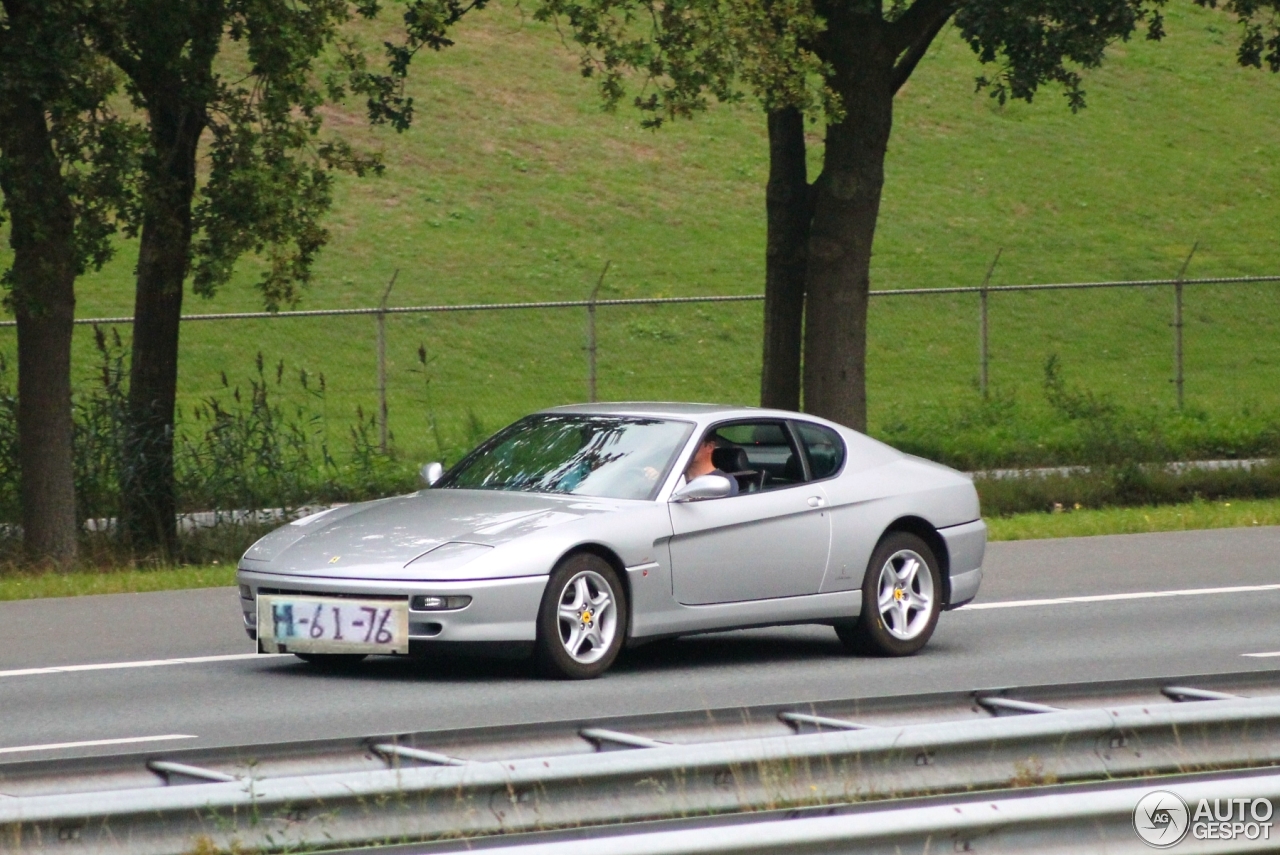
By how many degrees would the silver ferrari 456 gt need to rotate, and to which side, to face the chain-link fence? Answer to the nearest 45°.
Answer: approximately 135° to its right

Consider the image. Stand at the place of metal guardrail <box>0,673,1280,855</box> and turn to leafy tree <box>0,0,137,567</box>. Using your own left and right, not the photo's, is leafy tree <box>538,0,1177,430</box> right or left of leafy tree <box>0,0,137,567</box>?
right

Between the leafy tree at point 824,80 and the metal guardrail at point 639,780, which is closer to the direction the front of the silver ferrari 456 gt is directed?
the metal guardrail

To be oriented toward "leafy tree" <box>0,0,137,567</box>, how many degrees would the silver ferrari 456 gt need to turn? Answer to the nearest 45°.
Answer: approximately 90° to its right

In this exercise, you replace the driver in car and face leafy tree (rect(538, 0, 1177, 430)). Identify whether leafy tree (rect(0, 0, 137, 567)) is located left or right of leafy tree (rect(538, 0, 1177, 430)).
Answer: left

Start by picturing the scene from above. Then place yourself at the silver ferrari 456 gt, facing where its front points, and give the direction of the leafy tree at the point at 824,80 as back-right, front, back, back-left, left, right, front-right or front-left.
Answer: back-right

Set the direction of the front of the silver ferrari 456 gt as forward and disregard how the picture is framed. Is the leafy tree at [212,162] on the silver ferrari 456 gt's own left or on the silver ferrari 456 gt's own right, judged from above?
on the silver ferrari 456 gt's own right
